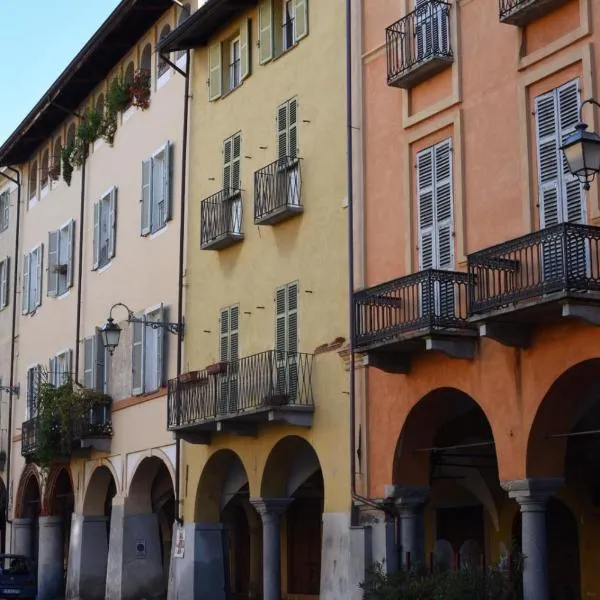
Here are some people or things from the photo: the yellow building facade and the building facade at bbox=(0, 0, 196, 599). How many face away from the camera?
0

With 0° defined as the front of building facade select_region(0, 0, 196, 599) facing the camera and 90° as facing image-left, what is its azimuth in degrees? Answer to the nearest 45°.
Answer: approximately 45°

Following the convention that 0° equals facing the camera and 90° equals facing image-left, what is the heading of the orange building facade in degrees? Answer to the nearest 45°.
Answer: approximately 45°

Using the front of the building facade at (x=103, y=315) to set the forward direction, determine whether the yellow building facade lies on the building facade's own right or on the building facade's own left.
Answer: on the building facade's own left

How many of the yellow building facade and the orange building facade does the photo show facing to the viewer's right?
0

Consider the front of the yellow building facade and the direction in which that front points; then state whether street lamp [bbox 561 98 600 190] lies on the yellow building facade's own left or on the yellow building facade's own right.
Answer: on the yellow building facade's own left

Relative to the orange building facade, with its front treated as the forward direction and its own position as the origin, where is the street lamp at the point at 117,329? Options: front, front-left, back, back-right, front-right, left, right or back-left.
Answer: right

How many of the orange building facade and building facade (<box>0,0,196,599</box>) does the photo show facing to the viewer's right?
0

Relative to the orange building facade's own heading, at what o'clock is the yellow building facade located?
The yellow building facade is roughly at 3 o'clock from the orange building facade.

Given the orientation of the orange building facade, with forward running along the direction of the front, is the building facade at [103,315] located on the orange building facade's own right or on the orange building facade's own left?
on the orange building facade's own right
